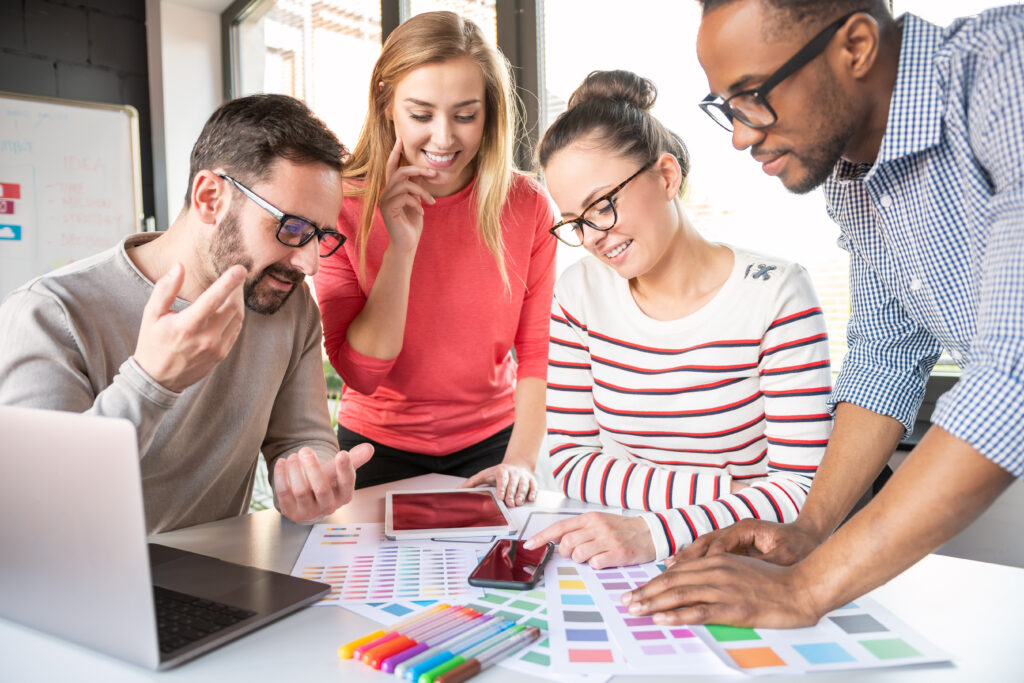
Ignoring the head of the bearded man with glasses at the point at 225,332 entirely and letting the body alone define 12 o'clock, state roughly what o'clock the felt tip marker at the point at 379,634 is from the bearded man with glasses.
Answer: The felt tip marker is roughly at 1 o'clock from the bearded man with glasses.

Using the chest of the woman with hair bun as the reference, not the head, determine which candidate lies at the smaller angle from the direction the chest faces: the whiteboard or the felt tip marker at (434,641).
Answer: the felt tip marker

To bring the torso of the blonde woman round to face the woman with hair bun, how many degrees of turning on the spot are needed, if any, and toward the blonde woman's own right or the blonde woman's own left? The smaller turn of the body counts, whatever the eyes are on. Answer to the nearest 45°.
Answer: approximately 45° to the blonde woman's own left

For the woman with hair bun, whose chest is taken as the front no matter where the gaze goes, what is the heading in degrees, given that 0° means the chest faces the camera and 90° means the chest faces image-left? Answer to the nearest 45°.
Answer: approximately 45°

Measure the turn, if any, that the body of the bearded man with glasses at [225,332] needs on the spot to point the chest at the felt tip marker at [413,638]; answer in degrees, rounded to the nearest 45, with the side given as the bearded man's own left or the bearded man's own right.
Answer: approximately 45° to the bearded man's own right

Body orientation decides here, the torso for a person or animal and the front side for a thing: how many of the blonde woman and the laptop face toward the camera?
1
